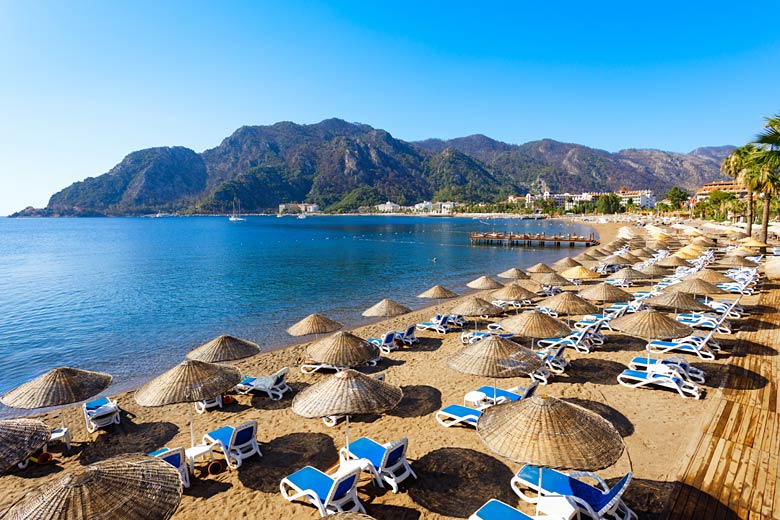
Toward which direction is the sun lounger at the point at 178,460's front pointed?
to the viewer's left

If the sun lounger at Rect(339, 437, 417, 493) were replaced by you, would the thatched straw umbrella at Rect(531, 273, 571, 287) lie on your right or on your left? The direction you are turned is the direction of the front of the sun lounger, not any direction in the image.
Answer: on your right

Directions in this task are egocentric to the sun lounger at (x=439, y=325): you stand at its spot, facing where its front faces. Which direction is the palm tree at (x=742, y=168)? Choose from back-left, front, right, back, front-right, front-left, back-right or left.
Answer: back-right

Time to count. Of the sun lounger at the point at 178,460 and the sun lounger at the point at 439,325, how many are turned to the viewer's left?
2

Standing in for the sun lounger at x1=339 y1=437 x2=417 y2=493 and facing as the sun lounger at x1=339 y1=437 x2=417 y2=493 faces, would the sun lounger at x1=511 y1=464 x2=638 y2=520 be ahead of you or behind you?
behind

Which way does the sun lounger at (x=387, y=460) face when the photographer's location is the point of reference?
facing away from the viewer and to the left of the viewer

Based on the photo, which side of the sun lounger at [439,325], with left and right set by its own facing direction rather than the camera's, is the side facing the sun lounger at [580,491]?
left

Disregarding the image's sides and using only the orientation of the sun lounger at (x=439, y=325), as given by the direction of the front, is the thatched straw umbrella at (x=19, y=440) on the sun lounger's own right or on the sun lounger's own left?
on the sun lounger's own left

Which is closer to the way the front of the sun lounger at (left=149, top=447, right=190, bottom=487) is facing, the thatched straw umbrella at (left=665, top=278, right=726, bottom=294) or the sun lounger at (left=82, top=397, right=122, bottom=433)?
the sun lounger

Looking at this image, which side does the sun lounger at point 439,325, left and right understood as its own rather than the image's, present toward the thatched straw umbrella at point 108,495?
left

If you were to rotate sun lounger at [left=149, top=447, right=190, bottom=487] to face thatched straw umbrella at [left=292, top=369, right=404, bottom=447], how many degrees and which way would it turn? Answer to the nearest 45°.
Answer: approximately 135° to its left

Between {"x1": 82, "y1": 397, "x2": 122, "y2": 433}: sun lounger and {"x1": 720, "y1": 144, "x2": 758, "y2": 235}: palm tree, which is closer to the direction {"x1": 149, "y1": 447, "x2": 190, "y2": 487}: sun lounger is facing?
the sun lounger

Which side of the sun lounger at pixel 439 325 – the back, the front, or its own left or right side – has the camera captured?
left

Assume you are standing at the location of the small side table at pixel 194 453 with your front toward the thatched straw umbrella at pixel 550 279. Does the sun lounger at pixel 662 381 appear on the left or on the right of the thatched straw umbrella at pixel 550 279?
right
